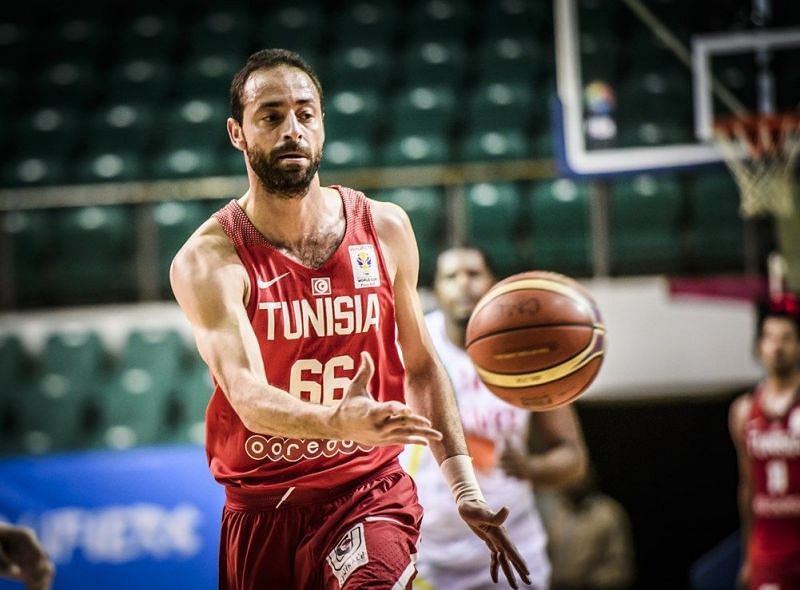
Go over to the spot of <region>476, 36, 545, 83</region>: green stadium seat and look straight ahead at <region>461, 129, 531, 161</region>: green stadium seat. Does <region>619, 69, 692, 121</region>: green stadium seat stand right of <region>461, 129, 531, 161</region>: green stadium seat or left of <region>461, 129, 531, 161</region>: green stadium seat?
left

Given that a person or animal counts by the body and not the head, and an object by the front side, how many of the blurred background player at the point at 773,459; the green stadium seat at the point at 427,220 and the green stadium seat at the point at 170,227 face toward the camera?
3

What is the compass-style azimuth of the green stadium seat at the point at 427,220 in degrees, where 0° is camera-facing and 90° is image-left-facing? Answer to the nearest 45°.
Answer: approximately 0°

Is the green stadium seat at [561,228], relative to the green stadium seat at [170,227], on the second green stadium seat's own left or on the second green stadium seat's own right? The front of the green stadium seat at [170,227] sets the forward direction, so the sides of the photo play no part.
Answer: on the second green stadium seat's own left

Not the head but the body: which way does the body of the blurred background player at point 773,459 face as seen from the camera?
toward the camera

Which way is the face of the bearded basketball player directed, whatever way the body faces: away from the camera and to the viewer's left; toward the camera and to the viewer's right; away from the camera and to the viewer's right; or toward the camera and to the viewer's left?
toward the camera and to the viewer's right

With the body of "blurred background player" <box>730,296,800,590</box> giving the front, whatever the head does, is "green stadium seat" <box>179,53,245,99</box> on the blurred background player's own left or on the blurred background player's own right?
on the blurred background player's own right

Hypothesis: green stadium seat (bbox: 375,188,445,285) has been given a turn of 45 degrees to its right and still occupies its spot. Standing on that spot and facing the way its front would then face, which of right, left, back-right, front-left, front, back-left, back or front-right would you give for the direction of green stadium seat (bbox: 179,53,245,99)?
right

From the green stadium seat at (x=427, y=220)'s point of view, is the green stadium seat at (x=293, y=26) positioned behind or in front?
behind

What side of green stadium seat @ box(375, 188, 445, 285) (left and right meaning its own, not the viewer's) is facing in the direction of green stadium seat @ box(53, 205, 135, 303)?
right

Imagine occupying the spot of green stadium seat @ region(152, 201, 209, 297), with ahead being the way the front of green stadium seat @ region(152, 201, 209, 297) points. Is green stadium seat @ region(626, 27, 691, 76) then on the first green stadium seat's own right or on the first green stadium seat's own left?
on the first green stadium seat's own left

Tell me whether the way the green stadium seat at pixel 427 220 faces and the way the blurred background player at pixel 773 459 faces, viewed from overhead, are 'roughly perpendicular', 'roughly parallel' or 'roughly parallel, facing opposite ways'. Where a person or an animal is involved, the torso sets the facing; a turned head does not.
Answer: roughly parallel

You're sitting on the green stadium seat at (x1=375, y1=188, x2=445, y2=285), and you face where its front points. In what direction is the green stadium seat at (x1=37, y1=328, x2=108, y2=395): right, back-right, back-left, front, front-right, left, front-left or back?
right

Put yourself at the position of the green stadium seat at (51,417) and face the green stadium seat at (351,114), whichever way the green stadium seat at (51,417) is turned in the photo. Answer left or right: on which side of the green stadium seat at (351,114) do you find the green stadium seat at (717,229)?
right
